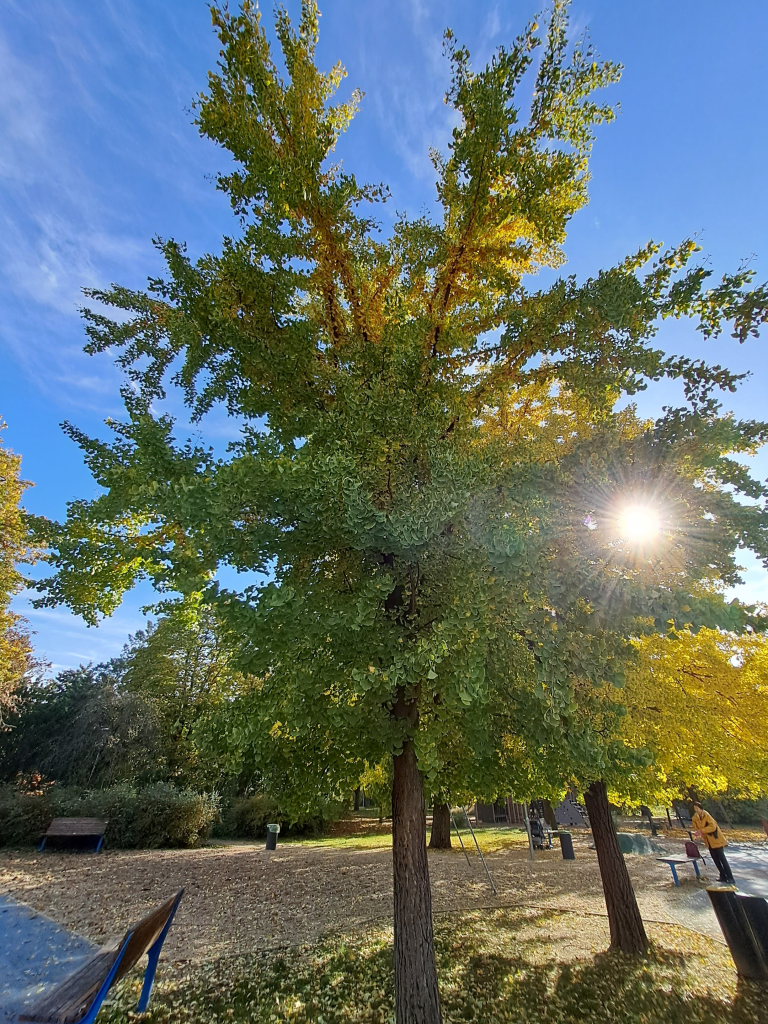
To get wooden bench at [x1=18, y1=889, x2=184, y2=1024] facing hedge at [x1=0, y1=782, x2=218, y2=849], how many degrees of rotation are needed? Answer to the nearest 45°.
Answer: approximately 90° to its right

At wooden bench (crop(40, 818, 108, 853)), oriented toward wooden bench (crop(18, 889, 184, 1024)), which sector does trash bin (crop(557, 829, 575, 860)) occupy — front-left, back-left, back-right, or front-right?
front-left

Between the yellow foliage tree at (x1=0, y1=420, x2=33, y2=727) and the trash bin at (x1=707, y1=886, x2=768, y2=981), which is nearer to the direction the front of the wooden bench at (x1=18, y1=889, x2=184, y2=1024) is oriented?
the yellow foliage tree

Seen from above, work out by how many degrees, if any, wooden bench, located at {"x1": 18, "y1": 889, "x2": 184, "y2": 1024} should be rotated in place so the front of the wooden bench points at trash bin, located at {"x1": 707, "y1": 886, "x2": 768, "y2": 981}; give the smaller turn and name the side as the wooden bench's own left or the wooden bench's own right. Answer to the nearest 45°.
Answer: approximately 180°

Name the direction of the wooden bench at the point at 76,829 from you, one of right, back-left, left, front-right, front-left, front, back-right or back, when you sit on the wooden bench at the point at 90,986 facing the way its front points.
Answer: right

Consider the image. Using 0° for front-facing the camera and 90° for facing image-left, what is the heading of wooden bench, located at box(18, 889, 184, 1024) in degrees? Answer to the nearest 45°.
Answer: approximately 90°
